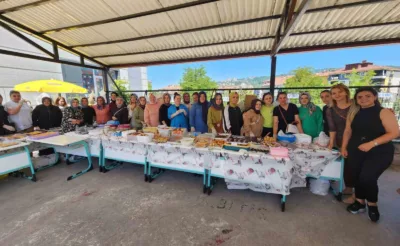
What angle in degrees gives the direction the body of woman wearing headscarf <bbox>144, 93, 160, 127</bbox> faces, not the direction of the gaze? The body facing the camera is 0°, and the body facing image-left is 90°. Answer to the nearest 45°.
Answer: approximately 0°

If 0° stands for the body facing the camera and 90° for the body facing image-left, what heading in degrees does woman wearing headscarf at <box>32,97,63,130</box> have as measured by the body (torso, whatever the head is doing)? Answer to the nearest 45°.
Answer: approximately 0°

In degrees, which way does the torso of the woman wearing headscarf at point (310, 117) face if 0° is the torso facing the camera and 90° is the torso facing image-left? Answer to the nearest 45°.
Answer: approximately 45°

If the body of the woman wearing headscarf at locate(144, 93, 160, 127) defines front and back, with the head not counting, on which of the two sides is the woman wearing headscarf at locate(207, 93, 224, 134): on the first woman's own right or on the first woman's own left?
on the first woman's own left

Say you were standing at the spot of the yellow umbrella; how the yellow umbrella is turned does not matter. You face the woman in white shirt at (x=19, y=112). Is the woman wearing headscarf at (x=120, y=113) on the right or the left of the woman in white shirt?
left

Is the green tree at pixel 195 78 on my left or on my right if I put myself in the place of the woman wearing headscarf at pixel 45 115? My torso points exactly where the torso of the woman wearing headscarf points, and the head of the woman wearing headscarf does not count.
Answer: on my left
